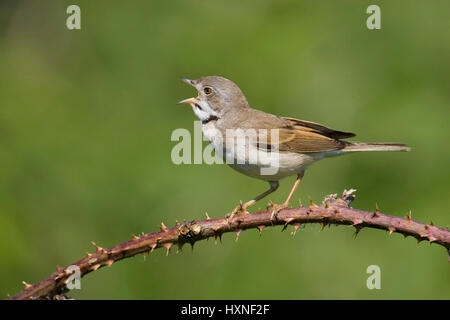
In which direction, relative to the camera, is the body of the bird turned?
to the viewer's left
